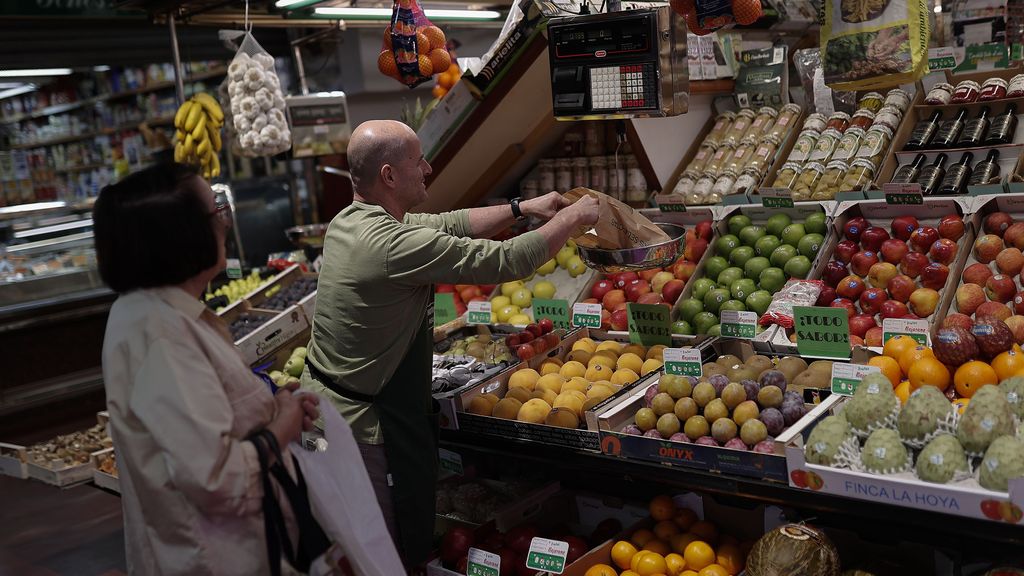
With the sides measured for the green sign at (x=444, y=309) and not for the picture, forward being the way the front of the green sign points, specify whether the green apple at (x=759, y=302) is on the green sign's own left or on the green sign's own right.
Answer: on the green sign's own left

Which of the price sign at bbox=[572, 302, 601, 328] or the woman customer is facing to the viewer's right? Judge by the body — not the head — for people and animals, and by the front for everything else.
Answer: the woman customer

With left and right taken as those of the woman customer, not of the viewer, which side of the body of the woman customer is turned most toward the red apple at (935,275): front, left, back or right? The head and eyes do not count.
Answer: front

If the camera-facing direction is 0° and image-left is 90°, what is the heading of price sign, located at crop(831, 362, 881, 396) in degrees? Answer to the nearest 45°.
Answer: approximately 0°

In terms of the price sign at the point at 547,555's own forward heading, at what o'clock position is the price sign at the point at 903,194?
the price sign at the point at 903,194 is roughly at 8 o'clock from the price sign at the point at 547,555.

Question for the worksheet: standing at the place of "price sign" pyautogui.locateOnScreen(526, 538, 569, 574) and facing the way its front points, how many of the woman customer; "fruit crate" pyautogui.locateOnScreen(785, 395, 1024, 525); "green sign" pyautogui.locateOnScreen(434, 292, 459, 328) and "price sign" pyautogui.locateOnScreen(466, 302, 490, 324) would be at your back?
2

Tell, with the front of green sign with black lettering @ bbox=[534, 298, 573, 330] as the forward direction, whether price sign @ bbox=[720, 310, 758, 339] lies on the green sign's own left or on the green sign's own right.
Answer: on the green sign's own left

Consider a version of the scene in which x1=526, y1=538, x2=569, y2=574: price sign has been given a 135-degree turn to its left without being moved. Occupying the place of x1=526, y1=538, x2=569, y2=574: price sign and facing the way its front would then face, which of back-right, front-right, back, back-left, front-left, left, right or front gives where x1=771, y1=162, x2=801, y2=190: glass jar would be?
front

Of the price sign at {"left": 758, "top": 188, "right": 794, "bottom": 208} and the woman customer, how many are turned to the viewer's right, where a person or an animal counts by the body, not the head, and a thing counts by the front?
1
